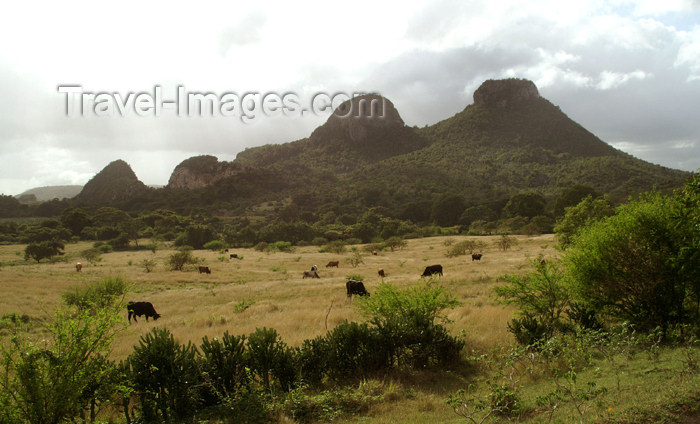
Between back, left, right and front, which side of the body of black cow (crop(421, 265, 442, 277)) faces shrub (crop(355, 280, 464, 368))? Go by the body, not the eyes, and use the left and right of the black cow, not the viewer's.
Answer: left

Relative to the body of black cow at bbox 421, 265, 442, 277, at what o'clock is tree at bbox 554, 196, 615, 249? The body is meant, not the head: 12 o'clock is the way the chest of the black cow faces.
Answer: The tree is roughly at 5 o'clock from the black cow.

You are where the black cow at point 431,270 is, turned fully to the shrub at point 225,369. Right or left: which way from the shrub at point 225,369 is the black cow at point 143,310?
right

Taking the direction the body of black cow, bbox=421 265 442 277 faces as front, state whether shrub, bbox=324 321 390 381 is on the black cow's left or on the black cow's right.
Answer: on the black cow's left

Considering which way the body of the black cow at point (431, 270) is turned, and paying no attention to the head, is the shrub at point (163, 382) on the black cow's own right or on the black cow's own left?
on the black cow's own left

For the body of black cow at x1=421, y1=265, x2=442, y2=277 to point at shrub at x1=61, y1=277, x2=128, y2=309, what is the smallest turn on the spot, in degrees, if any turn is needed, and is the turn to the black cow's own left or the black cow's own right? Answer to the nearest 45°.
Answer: approximately 45° to the black cow's own left

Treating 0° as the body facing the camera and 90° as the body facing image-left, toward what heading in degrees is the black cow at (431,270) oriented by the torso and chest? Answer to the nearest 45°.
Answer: approximately 90°

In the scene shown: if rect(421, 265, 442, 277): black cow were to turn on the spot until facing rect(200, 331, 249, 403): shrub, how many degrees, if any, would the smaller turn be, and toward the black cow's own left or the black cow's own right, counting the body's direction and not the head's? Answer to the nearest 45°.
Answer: approximately 90° to the black cow's own left

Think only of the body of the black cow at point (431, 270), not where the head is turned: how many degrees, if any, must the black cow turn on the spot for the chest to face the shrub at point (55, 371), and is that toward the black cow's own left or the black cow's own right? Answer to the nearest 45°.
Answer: approximately 90° to the black cow's own left
